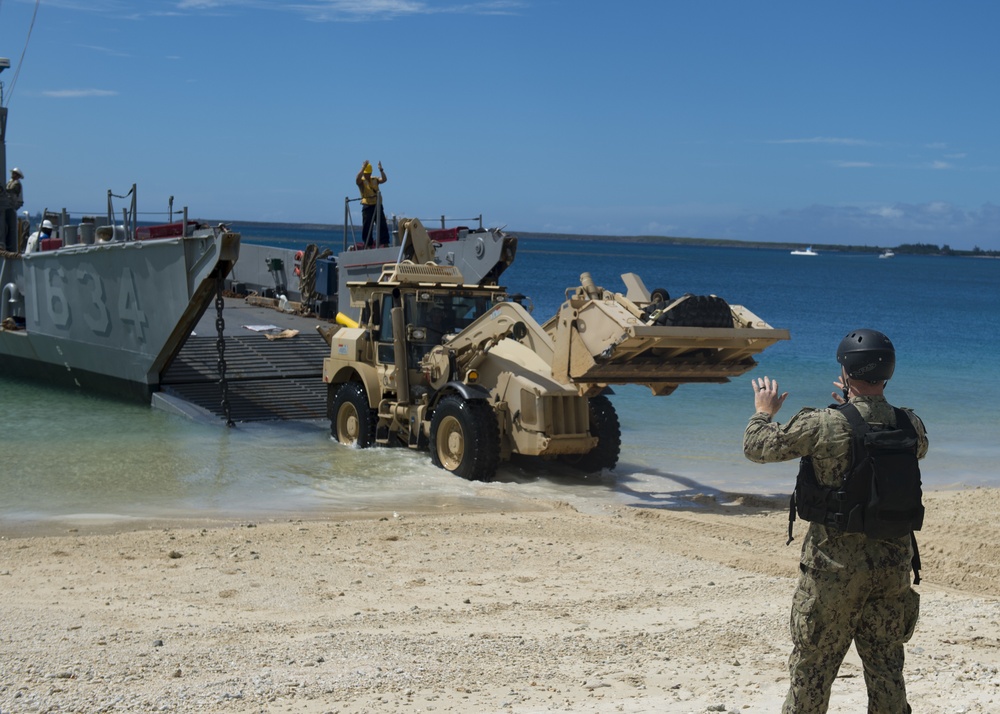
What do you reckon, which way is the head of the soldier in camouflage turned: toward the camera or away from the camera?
away from the camera

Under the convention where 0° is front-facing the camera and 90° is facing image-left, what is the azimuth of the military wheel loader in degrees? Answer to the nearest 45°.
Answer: approximately 315°

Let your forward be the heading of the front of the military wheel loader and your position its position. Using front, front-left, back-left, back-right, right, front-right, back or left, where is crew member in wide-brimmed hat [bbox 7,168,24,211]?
back

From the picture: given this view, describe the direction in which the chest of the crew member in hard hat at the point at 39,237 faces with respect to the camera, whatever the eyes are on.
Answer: to the viewer's right

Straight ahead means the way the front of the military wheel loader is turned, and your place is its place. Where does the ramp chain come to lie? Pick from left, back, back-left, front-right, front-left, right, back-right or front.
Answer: back

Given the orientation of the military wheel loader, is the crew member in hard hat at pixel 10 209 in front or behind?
behind

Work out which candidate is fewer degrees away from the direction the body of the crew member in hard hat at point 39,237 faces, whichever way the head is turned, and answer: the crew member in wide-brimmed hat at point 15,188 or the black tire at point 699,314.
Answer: the black tire
